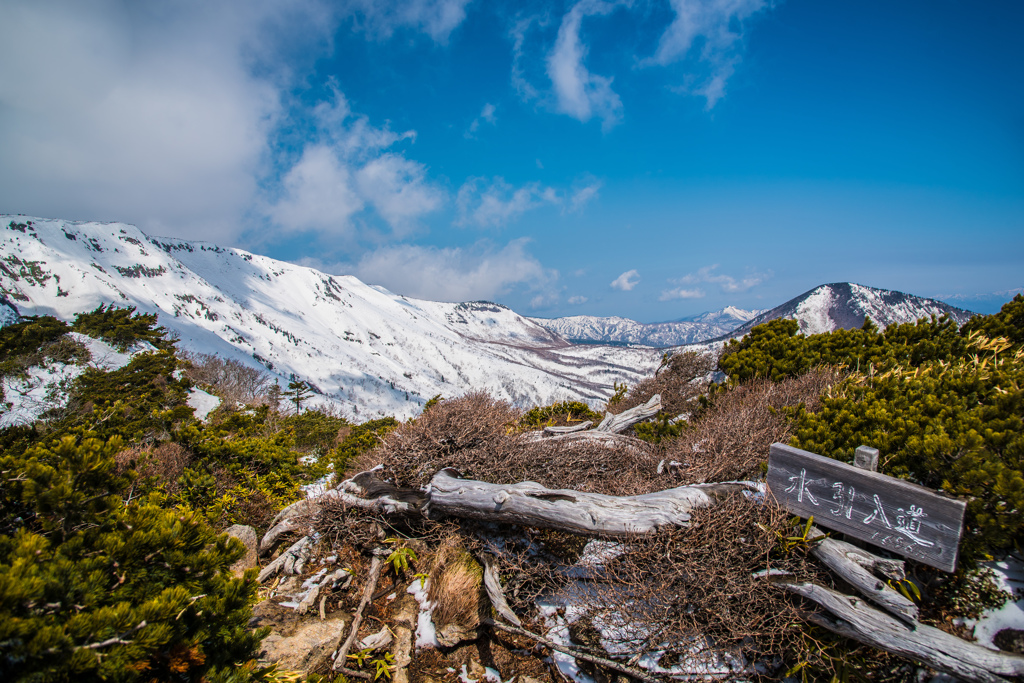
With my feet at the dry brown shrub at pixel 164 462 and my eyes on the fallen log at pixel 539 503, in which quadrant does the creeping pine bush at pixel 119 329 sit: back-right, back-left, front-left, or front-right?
back-left

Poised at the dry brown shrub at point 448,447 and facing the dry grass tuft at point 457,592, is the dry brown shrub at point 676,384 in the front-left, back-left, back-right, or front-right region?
back-left

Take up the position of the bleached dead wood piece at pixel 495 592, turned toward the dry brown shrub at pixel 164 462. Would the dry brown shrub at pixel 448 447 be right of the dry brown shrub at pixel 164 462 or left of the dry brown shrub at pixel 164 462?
right

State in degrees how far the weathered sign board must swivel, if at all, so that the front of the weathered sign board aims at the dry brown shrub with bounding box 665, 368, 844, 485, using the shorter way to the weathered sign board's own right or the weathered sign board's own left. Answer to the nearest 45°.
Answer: approximately 135° to the weathered sign board's own right

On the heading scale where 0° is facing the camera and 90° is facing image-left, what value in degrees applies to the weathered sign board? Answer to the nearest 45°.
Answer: approximately 0°

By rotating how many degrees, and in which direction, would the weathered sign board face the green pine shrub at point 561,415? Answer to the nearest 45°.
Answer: approximately 135° to its right

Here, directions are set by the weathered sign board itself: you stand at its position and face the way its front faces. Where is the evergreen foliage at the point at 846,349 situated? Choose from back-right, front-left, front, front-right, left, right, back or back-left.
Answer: back

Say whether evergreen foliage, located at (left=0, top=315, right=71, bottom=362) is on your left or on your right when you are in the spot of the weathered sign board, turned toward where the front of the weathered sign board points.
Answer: on your right
